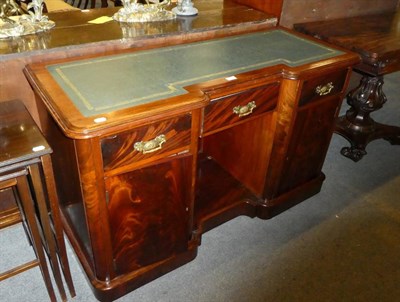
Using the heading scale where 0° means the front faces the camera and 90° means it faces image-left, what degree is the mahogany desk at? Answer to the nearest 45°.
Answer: approximately 315°
